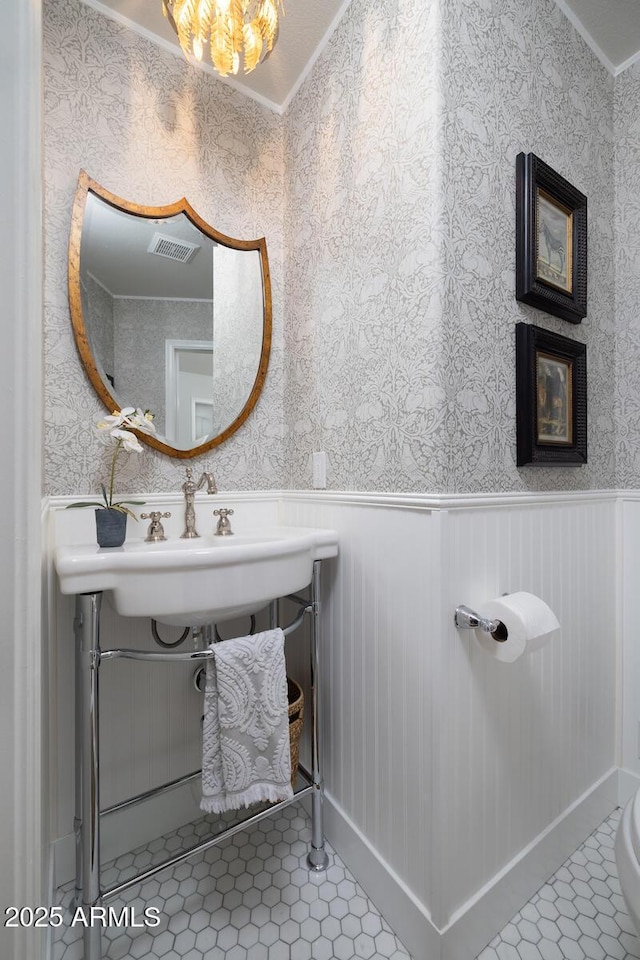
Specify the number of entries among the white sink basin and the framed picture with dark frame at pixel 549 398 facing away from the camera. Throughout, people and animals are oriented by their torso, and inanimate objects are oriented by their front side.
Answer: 0

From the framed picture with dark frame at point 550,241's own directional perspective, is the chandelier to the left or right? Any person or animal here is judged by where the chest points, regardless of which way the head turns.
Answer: on its right

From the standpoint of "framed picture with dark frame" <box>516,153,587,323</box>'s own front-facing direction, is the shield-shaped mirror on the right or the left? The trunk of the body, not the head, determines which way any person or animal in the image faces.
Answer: on its right
